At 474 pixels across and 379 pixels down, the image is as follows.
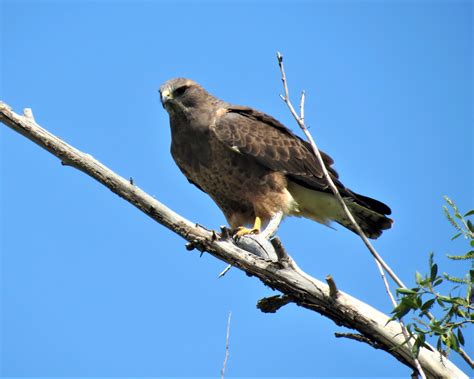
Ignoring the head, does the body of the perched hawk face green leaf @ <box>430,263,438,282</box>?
no

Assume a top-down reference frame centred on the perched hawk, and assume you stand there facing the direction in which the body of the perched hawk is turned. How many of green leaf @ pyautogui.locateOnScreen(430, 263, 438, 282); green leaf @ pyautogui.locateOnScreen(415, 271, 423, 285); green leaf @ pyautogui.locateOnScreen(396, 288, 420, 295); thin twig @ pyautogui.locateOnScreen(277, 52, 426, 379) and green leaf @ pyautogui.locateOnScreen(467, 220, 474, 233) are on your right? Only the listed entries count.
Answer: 0

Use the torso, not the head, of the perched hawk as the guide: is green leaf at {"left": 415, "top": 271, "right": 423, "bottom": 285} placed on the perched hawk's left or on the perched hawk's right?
on the perched hawk's left

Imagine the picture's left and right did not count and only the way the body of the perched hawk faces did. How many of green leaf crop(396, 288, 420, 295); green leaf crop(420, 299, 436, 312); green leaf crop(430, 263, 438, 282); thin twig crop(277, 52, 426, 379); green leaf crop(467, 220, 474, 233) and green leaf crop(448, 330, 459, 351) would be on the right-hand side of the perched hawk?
0

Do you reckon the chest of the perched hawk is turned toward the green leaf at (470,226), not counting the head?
no

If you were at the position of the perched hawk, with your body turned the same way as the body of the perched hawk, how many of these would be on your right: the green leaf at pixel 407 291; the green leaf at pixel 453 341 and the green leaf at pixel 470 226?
0

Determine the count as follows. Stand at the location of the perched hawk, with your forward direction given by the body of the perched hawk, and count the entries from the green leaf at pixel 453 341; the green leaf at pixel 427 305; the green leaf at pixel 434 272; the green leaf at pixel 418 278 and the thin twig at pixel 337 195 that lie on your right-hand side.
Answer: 0

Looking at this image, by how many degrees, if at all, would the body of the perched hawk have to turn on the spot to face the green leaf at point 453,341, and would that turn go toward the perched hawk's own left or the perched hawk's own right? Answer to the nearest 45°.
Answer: approximately 135° to the perched hawk's own left

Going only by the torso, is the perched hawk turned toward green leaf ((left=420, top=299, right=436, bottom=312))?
no

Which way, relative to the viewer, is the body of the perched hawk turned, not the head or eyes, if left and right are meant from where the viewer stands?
facing to the left of the viewer

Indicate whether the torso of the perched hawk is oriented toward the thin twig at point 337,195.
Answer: no
